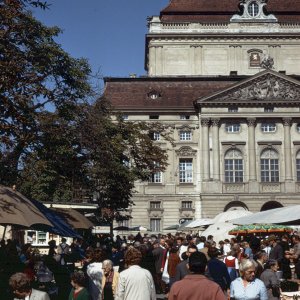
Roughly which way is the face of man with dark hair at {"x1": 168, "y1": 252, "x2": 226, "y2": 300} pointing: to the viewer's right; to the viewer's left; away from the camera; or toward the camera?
away from the camera

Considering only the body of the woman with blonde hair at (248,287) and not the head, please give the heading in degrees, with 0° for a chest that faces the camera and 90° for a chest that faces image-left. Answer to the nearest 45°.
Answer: approximately 0°

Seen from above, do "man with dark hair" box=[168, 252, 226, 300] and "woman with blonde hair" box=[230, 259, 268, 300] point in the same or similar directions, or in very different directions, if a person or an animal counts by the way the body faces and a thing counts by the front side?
very different directions

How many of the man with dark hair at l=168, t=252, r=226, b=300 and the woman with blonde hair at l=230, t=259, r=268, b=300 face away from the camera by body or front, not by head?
1

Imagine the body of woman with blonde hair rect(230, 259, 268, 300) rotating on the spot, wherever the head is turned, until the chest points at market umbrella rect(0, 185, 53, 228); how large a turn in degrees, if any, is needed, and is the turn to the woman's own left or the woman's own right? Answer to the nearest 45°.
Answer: approximately 135° to the woman's own right

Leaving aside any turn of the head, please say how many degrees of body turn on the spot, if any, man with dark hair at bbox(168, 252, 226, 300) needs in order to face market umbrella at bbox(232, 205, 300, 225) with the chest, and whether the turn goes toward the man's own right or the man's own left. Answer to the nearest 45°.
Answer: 0° — they already face it

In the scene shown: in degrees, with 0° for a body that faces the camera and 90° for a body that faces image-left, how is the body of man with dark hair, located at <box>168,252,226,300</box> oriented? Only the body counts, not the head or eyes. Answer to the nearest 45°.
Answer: approximately 180°

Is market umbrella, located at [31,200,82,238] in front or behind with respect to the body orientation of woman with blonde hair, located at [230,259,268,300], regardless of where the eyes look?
behind

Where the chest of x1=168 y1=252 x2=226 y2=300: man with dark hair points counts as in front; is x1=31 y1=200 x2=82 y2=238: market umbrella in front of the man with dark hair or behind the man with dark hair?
in front

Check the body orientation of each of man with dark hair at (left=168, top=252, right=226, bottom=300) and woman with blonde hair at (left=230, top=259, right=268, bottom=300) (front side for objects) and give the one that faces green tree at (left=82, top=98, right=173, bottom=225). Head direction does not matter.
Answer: the man with dark hair

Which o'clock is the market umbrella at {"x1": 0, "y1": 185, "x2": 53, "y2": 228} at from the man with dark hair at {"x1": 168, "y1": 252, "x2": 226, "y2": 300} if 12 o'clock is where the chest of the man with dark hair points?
The market umbrella is roughly at 11 o'clock from the man with dark hair.

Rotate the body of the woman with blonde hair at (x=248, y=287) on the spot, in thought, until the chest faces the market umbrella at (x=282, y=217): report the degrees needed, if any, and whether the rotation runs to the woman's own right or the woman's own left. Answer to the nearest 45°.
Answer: approximately 180°

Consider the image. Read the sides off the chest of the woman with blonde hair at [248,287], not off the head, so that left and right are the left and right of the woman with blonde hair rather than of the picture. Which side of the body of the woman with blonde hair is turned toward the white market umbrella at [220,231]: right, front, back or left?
back
